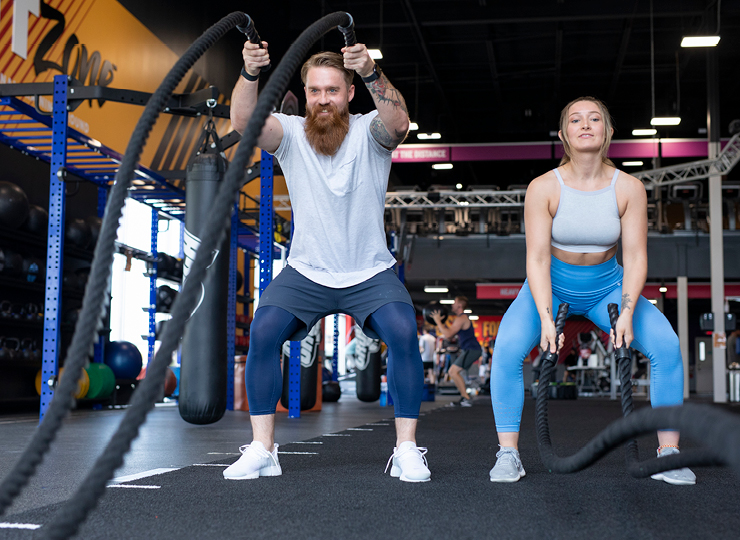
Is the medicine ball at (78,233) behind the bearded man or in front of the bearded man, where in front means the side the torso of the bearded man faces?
behind

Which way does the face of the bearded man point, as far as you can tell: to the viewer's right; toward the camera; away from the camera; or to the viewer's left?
toward the camera

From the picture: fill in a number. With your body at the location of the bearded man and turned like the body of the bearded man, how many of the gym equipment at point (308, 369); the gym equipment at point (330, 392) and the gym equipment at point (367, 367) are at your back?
3

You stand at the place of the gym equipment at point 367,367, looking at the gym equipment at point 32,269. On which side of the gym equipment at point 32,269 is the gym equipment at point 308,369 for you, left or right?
left

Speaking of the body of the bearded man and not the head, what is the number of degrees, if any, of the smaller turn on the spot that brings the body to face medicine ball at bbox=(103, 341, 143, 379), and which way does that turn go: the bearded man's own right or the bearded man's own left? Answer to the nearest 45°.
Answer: approximately 180°

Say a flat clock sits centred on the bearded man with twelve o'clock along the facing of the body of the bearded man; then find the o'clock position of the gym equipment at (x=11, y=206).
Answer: The gym equipment is roughly at 5 o'clock from the bearded man.

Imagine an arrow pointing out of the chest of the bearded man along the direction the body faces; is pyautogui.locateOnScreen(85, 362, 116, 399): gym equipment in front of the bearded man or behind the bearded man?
behind

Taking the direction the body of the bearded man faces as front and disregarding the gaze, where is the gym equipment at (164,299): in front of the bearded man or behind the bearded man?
behind

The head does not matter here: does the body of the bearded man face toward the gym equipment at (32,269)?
no

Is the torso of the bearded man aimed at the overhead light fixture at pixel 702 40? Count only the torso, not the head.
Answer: no

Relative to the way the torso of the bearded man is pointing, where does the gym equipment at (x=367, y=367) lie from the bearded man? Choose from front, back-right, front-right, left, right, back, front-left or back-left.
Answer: back

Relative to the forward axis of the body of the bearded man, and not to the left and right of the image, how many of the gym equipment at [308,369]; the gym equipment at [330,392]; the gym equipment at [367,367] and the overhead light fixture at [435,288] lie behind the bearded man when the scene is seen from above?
4

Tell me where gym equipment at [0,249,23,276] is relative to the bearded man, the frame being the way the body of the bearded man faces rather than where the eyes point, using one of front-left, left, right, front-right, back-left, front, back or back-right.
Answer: back-right

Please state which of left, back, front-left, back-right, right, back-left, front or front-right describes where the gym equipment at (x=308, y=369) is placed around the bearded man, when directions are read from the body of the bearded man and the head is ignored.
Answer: back

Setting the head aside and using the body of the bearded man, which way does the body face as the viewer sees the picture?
toward the camera

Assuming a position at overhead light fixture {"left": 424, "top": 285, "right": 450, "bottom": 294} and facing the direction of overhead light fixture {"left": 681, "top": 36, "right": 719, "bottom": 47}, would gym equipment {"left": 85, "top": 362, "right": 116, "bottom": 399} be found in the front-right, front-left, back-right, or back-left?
front-right

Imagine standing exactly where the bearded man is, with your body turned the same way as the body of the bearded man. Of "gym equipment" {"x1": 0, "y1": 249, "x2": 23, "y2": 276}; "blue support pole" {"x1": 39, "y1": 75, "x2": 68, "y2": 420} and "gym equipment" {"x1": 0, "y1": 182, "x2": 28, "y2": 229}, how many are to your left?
0

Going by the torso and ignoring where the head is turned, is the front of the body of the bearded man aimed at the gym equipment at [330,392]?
no

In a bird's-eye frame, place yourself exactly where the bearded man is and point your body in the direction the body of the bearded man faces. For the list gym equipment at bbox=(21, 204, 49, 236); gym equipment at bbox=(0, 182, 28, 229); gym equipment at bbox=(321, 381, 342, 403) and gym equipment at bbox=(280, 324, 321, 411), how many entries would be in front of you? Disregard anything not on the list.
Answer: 0
